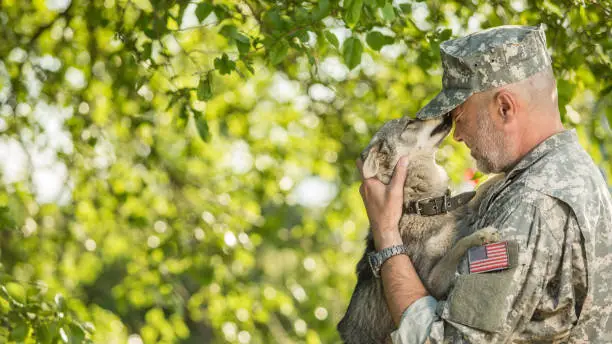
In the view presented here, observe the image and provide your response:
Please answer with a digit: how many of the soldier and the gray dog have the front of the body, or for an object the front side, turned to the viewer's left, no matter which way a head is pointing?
1

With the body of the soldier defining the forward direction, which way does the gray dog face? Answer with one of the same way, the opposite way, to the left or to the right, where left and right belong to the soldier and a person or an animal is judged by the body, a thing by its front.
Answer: the opposite way

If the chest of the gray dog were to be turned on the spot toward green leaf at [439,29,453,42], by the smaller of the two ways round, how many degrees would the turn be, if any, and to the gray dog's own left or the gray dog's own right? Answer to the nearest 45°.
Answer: approximately 90° to the gray dog's own left

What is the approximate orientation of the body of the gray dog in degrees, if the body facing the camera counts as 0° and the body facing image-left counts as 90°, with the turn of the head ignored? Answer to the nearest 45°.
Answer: approximately 270°

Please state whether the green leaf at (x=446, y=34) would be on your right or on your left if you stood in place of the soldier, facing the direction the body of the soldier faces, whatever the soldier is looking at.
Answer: on your right

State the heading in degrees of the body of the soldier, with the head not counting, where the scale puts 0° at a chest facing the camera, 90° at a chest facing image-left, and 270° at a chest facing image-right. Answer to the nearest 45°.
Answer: approximately 90°
